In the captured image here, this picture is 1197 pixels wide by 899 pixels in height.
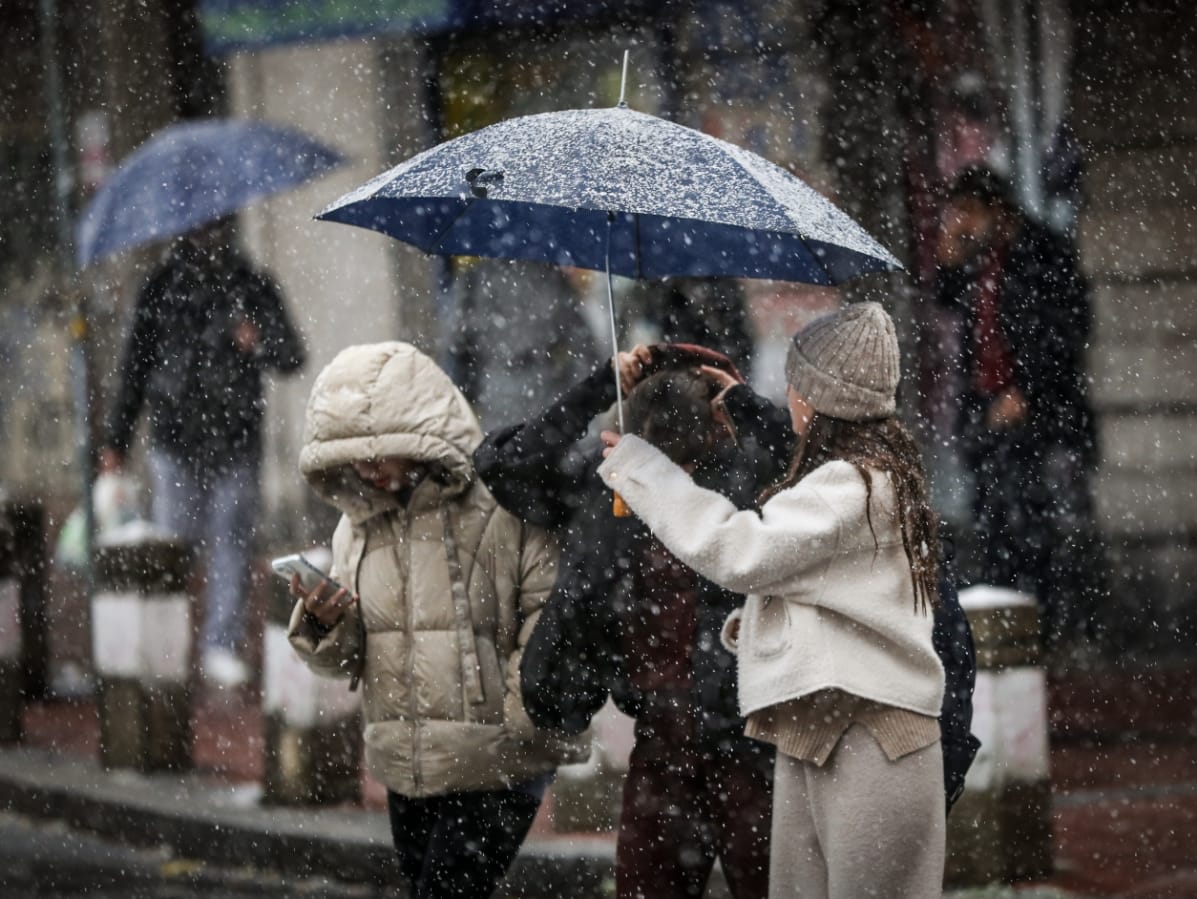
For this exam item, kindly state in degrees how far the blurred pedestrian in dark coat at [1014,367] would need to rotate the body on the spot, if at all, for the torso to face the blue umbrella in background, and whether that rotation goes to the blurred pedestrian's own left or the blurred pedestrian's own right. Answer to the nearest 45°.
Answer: approximately 45° to the blurred pedestrian's own right

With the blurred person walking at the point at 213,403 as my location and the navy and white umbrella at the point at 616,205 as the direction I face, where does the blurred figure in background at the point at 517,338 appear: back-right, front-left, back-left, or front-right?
front-left

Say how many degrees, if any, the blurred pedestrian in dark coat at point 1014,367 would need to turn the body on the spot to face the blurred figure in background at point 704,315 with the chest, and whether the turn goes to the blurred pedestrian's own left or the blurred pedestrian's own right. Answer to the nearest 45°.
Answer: approximately 90° to the blurred pedestrian's own right

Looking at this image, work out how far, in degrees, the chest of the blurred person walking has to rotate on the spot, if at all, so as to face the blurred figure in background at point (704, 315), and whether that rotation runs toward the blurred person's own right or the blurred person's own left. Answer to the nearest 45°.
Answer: approximately 90° to the blurred person's own left

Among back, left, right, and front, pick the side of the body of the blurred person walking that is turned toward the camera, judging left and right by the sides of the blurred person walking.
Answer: front

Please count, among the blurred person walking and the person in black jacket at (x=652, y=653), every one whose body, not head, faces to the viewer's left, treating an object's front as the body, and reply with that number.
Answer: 0

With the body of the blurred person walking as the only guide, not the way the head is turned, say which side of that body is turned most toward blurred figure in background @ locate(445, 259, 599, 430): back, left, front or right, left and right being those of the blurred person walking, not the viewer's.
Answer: left

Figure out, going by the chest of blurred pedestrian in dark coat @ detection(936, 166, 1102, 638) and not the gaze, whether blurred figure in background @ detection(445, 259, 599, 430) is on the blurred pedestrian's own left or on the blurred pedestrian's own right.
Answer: on the blurred pedestrian's own right

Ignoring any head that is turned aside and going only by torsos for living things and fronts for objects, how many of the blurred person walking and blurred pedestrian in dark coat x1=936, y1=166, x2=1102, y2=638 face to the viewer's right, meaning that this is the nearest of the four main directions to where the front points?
0

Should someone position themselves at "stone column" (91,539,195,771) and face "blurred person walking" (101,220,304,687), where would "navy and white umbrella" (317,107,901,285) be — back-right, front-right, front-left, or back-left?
back-right

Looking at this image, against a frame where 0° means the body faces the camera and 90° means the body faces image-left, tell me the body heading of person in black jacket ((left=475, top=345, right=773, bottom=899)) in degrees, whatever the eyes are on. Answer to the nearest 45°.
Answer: approximately 315°

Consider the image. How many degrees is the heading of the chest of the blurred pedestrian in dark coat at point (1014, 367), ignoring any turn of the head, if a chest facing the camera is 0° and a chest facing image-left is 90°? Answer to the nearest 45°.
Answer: approximately 45°
